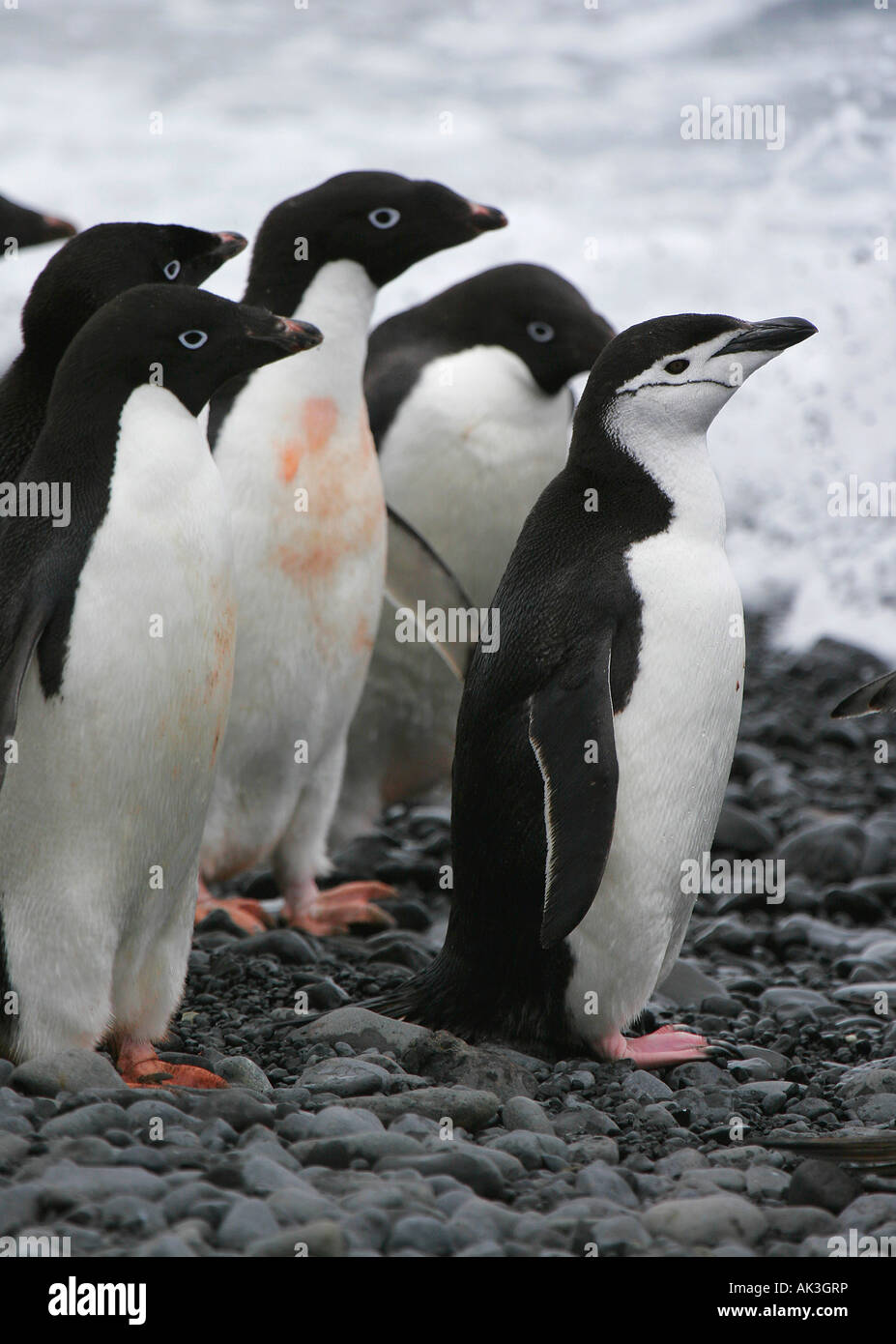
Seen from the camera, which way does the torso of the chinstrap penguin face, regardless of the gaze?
to the viewer's right

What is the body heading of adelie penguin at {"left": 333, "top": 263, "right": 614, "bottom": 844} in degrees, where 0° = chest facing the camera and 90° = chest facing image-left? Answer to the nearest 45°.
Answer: approximately 315°

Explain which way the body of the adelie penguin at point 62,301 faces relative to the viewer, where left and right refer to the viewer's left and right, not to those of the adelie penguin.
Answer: facing to the right of the viewer
